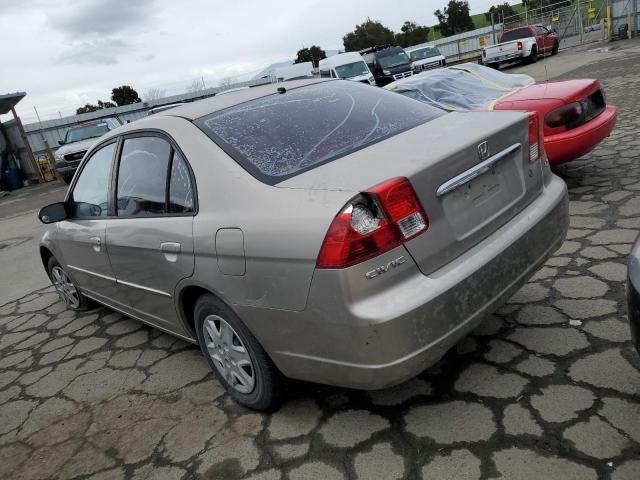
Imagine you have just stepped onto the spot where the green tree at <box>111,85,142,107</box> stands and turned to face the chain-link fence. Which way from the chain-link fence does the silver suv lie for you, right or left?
right

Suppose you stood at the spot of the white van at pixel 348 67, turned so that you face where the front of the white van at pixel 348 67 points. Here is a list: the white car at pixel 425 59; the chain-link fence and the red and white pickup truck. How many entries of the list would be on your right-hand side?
0

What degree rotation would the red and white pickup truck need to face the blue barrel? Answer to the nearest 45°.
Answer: approximately 180°

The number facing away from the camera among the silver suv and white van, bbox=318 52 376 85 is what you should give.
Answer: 0

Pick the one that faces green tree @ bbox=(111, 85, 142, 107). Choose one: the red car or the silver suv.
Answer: the red car

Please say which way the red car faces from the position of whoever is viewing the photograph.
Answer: facing away from the viewer and to the left of the viewer

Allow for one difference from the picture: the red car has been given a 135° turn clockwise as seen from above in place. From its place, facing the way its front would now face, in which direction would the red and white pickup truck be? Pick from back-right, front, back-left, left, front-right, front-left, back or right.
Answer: left

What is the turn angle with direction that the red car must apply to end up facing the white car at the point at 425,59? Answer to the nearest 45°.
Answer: approximately 45° to its right

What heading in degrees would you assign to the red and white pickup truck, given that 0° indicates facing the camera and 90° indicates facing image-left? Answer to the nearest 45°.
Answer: approximately 225°

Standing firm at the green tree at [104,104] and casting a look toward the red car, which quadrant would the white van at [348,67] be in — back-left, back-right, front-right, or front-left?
front-left

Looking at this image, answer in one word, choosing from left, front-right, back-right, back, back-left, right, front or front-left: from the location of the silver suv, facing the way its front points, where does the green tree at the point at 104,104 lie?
back-right

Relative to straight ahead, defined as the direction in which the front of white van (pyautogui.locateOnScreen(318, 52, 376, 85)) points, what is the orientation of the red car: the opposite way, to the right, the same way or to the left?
the opposite way

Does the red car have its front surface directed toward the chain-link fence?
no

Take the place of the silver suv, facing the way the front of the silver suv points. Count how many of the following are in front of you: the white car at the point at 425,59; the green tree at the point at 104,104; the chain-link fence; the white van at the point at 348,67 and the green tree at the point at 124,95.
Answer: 0

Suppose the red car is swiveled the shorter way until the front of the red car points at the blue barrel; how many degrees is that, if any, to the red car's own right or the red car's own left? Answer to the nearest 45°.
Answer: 0° — it already faces it

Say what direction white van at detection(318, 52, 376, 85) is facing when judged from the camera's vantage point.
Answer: facing the viewer and to the right of the viewer

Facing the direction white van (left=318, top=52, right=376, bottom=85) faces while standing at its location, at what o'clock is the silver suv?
The silver suv is roughly at 3 o'clock from the white van.
